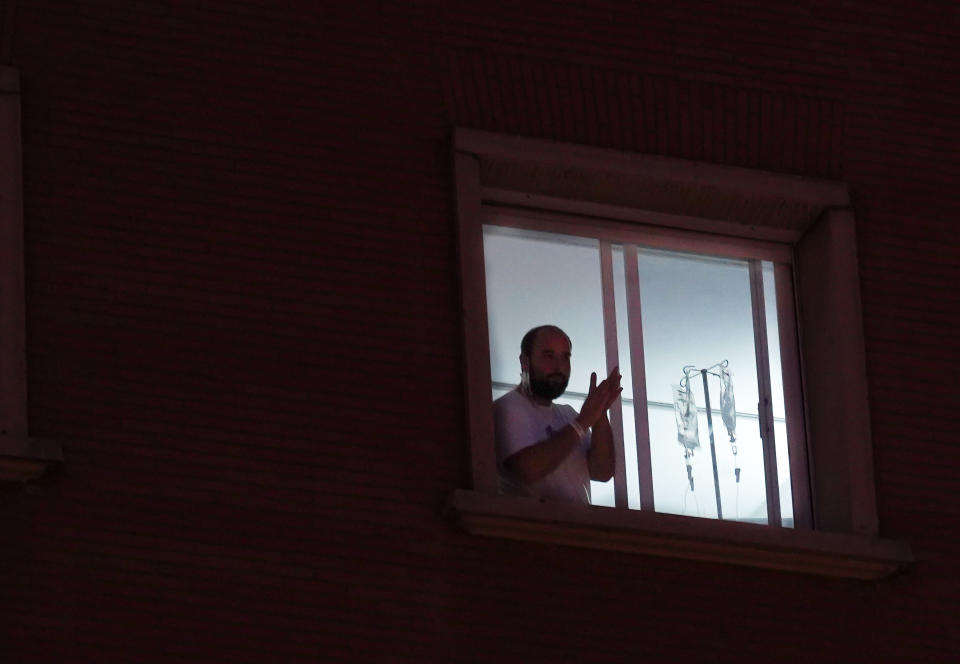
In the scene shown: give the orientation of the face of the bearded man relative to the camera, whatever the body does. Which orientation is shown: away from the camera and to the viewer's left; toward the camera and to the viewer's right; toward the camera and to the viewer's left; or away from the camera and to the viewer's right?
toward the camera and to the viewer's right

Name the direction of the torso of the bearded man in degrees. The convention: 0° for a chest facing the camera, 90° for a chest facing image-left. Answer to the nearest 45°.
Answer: approximately 315°

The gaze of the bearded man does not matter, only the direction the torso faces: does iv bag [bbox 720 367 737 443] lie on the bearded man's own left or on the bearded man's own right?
on the bearded man's own left
